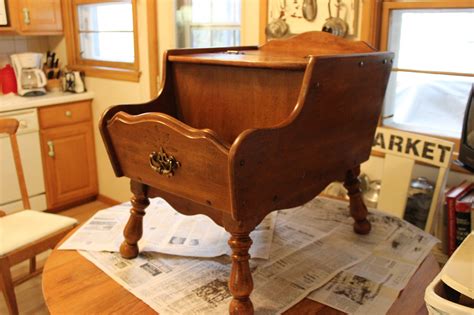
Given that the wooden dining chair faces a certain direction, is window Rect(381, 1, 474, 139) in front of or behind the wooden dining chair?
in front

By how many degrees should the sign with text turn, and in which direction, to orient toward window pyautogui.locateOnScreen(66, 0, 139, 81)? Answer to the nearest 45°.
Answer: approximately 135° to its right

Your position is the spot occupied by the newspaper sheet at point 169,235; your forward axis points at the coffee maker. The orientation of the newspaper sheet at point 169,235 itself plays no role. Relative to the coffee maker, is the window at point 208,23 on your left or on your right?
right

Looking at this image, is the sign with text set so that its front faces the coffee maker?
no

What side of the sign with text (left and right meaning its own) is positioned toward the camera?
front

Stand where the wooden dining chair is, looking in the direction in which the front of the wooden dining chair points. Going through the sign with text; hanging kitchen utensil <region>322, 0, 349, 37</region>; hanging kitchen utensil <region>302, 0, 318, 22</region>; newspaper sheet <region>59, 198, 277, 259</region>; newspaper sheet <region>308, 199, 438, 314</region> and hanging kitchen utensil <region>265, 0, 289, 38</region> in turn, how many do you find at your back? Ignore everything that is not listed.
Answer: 0

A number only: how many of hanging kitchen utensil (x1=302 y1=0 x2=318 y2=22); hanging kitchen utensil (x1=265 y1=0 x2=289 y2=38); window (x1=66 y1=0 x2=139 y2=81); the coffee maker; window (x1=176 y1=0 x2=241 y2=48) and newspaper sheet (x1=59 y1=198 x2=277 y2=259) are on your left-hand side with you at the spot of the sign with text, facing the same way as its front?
0

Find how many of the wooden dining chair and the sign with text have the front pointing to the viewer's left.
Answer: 0

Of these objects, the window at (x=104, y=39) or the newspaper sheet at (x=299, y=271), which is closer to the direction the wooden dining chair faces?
the newspaper sheet

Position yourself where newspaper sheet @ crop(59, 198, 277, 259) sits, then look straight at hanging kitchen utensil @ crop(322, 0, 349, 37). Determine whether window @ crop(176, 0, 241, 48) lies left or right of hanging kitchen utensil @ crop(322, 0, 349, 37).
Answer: left

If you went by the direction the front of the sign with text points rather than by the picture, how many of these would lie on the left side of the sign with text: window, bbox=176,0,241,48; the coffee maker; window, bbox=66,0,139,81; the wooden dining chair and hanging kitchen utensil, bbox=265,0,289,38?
0

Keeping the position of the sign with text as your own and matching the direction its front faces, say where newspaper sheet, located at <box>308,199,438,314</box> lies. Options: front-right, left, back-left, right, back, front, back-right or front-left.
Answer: front

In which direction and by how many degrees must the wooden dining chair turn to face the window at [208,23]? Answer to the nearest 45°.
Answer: approximately 90° to its left

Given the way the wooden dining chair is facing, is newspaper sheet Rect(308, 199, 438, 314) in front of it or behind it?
in front

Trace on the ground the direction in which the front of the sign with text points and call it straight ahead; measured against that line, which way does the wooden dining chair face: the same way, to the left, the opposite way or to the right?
to the left

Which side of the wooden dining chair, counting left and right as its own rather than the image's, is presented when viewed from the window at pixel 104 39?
left
